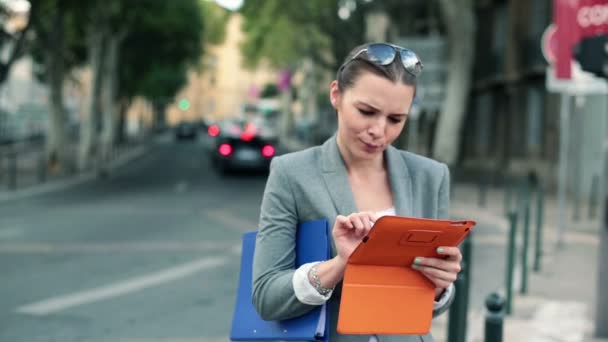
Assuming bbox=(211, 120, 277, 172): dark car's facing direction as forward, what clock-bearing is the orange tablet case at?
The orange tablet case is roughly at 6 o'clock from the dark car.

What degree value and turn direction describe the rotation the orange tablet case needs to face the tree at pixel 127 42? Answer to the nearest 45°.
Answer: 0° — it already faces it

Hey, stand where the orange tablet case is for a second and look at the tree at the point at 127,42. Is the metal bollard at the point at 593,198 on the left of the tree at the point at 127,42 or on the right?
right

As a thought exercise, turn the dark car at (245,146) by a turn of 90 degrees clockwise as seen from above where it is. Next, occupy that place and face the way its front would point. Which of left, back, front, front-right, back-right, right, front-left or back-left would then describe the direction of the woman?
right

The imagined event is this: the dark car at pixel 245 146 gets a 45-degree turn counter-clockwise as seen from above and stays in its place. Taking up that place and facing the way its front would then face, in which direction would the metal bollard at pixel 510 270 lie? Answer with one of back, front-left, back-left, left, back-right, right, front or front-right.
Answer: back-left

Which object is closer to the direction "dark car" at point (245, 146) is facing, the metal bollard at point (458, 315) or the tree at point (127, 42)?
the tree

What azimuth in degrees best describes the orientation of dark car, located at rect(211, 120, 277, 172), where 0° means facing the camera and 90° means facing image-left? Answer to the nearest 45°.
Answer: approximately 180°

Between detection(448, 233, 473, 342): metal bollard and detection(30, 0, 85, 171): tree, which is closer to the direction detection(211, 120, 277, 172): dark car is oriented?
the tree

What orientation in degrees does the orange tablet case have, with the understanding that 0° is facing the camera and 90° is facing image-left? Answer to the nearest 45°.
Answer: approximately 180°

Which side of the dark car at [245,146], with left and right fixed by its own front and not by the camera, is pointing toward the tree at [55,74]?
left

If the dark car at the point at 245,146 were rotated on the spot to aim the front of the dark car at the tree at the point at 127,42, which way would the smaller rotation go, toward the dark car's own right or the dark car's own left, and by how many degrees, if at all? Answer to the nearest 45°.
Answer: approximately 45° to the dark car's own left

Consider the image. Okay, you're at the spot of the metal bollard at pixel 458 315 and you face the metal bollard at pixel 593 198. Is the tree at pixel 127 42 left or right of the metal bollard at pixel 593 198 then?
left

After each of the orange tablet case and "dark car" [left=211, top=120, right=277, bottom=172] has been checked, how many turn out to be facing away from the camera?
2
